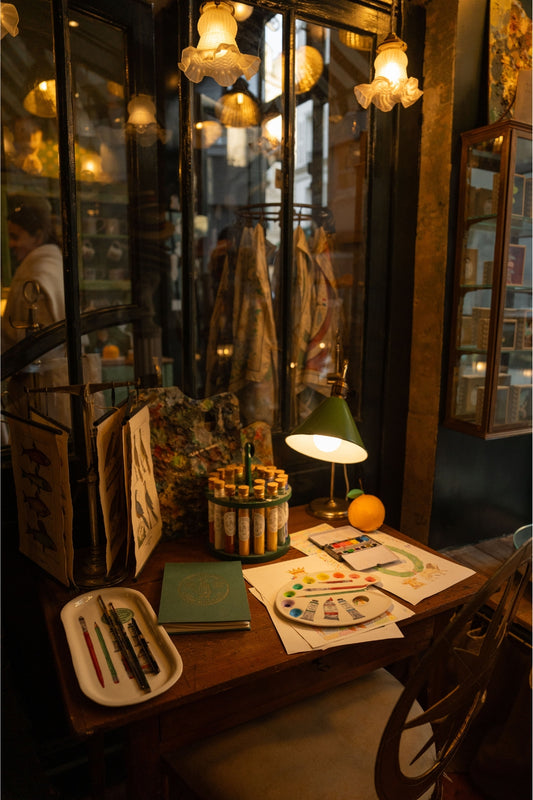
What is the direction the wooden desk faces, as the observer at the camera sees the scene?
facing the viewer and to the right of the viewer

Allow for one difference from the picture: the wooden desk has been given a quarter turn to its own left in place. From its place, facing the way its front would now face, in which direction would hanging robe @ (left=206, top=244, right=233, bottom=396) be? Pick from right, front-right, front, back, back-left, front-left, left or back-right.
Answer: front-left

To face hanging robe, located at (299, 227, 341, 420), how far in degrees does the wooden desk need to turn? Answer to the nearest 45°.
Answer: approximately 135° to its left

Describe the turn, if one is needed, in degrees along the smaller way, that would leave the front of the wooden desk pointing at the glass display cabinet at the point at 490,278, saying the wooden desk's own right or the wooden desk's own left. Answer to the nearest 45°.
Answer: approximately 90° to the wooden desk's own left

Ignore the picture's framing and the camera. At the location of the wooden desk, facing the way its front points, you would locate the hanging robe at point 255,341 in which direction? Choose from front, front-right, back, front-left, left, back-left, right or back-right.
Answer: back-left
